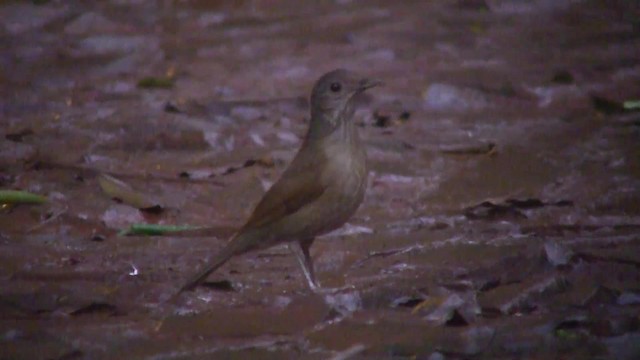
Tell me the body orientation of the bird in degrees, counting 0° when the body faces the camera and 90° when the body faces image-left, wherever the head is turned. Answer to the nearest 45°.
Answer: approximately 270°

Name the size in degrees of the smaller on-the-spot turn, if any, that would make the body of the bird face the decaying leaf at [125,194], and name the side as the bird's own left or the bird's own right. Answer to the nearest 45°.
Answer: approximately 135° to the bird's own left
